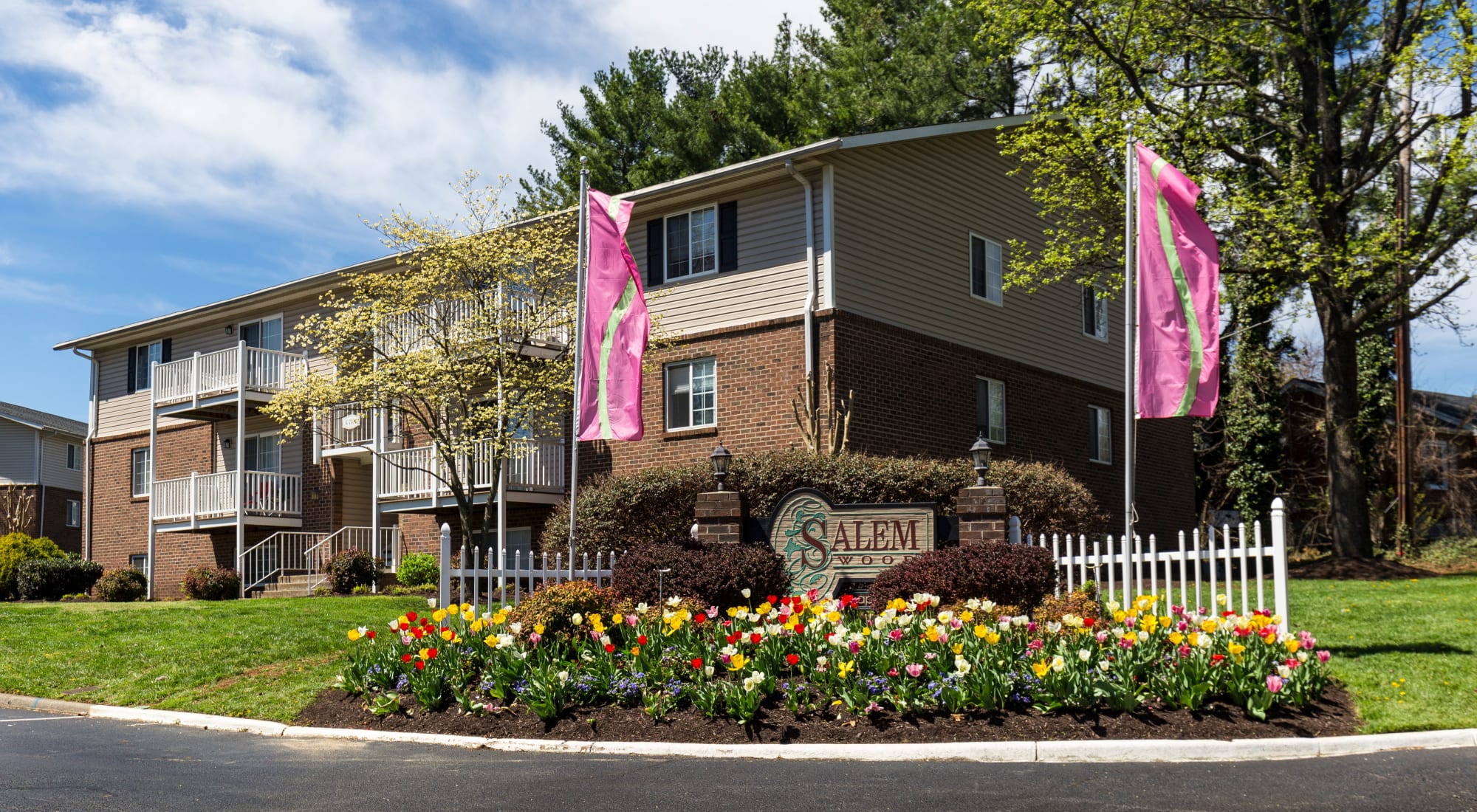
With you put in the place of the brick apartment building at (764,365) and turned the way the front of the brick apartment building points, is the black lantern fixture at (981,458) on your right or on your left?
on your left

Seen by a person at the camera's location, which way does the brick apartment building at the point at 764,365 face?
facing the viewer and to the left of the viewer

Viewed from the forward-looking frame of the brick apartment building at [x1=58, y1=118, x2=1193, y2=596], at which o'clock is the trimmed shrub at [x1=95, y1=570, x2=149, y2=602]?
The trimmed shrub is roughly at 2 o'clock from the brick apartment building.

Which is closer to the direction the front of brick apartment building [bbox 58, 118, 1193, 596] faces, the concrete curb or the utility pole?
the concrete curb

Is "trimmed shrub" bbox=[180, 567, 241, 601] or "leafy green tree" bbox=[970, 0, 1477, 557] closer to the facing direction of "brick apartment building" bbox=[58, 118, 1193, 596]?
the trimmed shrub

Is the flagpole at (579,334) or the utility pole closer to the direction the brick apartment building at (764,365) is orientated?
the flagpole

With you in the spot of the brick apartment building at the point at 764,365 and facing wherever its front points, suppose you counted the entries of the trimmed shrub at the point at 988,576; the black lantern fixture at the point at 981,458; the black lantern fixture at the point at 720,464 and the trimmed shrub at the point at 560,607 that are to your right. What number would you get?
0

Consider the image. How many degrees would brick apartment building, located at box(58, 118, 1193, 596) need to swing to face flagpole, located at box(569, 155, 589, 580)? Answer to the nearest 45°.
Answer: approximately 45° to its left

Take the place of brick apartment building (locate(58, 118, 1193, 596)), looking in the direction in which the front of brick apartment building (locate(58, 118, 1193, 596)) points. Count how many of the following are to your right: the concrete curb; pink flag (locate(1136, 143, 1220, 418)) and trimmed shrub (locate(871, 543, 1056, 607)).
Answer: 0

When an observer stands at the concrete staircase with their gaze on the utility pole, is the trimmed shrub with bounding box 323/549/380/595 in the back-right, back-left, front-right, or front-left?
front-right

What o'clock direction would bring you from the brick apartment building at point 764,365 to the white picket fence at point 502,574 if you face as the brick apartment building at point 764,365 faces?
The white picket fence is roughly at 11 o'clock from the brick apartment building.

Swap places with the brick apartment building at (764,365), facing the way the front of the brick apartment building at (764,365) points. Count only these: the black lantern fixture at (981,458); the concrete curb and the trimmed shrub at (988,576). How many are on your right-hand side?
0

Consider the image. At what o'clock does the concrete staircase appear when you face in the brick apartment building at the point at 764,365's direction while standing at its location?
The concrete staircase is roughly at 2 o'clock from the brick apartment building.

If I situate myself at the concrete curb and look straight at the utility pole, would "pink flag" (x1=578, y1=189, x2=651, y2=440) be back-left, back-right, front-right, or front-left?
front-left
